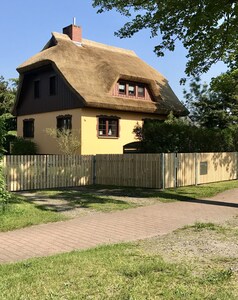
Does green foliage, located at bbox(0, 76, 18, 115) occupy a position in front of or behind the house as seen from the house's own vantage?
behind

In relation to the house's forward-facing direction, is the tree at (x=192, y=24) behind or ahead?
ahead

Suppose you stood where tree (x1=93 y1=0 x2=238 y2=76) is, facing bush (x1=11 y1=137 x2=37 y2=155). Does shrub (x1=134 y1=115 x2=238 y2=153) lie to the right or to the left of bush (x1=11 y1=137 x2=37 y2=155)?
right

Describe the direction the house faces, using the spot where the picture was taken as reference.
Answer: facing the viewer and to the right of the viewer

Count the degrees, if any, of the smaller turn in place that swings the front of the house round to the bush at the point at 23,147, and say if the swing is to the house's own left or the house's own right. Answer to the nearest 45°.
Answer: approximately 135° to the house's own right

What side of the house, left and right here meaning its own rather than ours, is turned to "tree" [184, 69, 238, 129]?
left

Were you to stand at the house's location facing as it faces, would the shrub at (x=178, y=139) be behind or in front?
in front

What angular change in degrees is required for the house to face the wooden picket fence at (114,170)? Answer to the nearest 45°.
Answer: approximately 45° to its right

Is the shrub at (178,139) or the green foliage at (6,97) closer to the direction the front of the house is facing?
the shrub
